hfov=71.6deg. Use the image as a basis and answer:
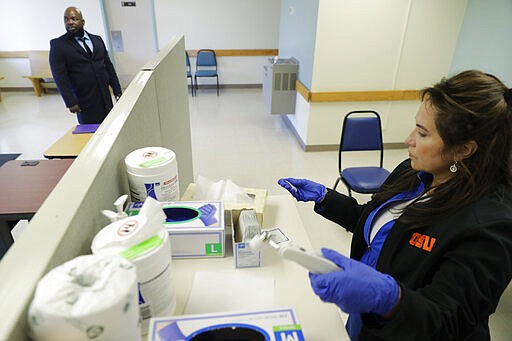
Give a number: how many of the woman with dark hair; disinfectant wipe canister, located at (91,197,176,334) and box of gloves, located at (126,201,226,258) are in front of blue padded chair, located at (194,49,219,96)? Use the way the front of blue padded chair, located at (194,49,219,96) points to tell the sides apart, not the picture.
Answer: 3

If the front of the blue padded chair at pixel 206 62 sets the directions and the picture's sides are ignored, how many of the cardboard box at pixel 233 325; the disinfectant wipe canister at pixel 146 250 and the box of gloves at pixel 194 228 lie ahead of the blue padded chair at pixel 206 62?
3

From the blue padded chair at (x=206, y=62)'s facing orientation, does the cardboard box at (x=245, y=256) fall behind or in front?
in front

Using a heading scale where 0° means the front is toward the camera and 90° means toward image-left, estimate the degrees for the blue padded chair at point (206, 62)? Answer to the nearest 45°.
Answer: approximately 0°

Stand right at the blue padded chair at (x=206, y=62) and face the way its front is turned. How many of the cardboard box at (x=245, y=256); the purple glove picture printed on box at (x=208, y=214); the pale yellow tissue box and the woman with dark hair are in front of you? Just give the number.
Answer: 4

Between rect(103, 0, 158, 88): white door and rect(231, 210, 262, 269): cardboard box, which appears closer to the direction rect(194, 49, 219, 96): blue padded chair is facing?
the cardboard box

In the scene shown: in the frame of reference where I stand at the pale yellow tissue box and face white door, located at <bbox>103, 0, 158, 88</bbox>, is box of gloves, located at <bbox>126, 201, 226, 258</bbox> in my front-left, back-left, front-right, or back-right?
back-left

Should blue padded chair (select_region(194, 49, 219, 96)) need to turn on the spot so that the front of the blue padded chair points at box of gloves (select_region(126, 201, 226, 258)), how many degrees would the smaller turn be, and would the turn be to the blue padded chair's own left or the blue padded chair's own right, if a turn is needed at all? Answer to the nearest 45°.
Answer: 0° — it already faces it

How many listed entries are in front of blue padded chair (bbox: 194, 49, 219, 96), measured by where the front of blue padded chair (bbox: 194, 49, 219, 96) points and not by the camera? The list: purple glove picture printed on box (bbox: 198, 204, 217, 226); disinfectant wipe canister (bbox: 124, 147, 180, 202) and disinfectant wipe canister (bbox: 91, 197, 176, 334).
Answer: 3

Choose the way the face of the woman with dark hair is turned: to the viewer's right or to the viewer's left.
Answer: to the viewer's left

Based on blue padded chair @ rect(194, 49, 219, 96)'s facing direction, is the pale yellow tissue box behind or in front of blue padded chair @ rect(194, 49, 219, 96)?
in front

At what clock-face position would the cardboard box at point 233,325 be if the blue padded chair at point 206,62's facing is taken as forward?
The cardboard box is roughly at 12 o'clock from the blue padded chair.

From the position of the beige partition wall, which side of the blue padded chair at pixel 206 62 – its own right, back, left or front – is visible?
front

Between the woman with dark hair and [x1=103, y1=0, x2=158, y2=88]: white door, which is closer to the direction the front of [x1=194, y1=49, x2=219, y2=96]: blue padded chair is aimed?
the woman with dark hair
